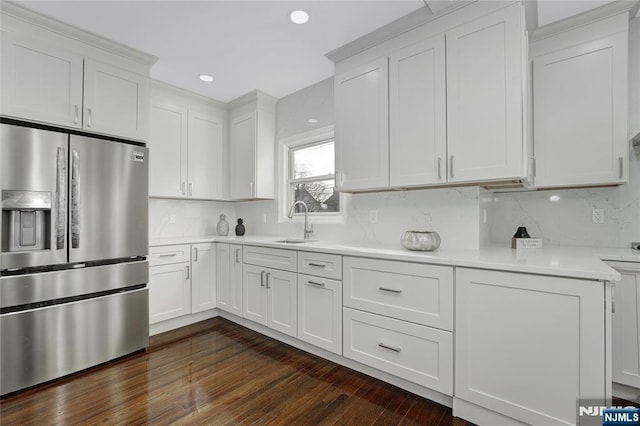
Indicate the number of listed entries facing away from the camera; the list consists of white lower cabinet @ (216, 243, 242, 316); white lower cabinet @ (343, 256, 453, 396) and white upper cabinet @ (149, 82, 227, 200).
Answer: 0

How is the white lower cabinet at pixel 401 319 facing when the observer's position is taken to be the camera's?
facing the viewer and to the left of the viewer

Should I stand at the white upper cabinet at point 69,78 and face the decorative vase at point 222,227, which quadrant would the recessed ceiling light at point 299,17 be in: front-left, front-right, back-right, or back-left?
front-right

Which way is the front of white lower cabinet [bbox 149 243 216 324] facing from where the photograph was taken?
facing the viewer and to the right of the viewer

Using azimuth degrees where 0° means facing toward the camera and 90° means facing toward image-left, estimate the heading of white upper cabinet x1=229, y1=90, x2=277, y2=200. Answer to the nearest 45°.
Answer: approximately 45°

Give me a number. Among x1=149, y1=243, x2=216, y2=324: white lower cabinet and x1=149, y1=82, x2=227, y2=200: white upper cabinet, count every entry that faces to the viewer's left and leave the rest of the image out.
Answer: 0

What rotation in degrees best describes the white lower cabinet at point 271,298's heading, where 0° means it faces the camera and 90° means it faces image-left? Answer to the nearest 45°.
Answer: approximately 45°

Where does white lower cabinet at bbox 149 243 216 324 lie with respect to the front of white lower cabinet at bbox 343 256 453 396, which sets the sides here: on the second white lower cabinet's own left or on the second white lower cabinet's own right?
on the second white lower cabinet's own right

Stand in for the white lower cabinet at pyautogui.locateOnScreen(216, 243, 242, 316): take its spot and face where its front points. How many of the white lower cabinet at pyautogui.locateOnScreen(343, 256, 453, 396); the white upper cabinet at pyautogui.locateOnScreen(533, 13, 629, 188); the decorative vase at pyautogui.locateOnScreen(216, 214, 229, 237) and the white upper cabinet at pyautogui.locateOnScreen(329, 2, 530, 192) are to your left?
3

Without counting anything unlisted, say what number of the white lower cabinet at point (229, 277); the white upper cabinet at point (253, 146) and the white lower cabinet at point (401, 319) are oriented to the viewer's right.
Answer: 0

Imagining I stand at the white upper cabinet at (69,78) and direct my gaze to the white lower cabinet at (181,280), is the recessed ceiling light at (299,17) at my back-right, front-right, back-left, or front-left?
front-right

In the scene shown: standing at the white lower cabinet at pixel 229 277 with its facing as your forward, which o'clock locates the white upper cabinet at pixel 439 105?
The white upper cabinet is roughly at 9 o'clock from the white lower cabinet.
